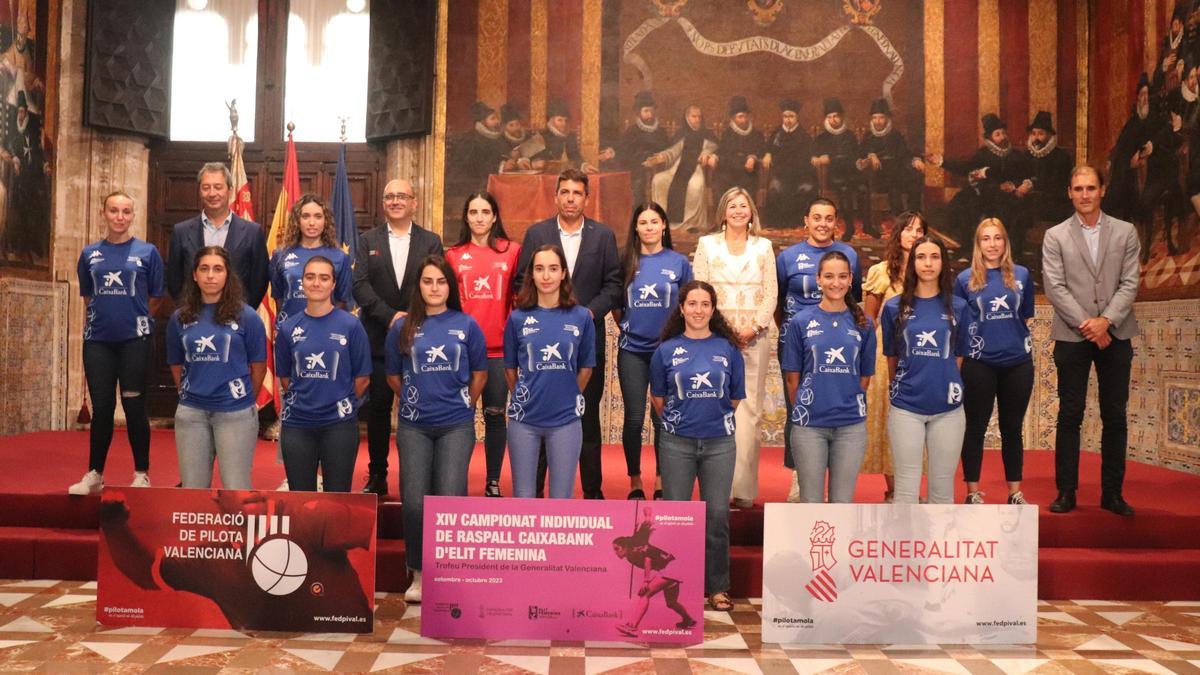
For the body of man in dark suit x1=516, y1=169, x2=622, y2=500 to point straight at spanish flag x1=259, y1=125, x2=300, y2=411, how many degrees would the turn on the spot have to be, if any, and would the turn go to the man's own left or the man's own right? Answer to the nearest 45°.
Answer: approximately 135° to the man's own right

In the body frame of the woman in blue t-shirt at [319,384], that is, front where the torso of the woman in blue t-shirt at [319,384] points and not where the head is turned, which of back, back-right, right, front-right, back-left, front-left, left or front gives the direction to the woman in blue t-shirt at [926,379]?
left

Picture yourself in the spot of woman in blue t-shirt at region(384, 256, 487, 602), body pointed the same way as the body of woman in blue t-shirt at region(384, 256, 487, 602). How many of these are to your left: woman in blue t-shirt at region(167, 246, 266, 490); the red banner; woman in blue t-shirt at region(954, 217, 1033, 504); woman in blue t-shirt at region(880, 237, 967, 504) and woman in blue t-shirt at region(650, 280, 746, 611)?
3

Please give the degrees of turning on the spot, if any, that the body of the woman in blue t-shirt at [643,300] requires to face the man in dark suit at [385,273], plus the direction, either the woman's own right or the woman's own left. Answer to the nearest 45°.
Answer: approximately 90° to the woman's own right

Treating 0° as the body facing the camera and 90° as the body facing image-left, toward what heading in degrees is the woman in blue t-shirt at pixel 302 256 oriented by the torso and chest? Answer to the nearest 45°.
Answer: approximately 0°

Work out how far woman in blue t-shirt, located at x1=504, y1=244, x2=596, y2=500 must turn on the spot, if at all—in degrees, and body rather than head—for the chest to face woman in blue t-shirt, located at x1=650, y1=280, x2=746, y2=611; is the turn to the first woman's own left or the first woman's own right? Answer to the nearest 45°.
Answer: approximately 90° to the first woman's own left

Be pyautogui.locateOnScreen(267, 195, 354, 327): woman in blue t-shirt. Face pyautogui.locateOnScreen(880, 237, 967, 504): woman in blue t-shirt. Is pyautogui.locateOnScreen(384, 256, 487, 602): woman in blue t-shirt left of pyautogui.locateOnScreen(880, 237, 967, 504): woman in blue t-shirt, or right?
right
